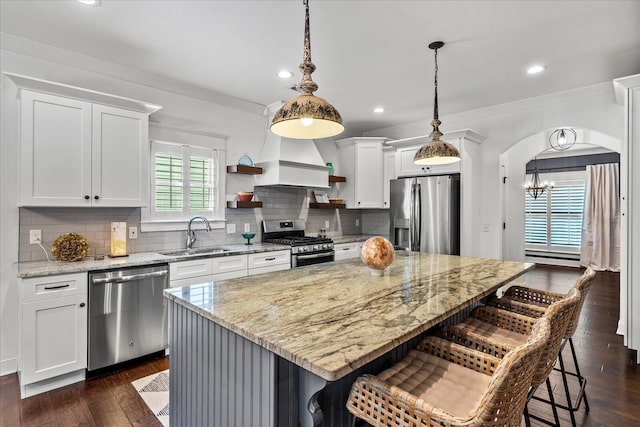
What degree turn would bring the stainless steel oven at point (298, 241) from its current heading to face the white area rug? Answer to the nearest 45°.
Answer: approximately 90° to its right

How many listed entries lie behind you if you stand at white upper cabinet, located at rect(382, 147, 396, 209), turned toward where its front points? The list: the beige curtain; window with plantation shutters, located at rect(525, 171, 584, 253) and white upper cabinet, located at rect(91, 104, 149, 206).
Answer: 2

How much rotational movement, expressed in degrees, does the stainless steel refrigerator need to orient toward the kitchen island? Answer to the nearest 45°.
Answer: approximately 45° to its left

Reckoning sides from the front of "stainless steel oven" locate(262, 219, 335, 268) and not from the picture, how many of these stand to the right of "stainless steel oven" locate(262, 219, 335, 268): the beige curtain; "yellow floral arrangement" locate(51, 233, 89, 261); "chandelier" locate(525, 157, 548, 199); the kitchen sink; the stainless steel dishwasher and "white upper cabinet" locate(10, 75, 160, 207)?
4

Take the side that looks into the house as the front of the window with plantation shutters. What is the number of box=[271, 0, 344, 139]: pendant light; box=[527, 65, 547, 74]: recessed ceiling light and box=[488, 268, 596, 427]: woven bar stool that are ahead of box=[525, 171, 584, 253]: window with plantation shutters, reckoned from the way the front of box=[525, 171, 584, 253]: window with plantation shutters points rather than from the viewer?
3

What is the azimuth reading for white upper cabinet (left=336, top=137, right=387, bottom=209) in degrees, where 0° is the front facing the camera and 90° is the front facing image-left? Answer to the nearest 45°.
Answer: approximately 315°

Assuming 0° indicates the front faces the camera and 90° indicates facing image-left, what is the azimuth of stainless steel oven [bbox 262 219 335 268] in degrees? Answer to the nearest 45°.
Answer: approximately 315°

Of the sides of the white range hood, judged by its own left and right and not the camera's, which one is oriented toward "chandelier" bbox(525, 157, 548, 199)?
left
